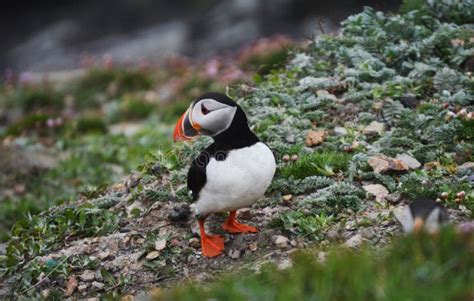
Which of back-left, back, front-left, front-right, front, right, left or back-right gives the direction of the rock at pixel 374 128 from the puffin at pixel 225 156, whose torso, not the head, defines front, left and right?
left

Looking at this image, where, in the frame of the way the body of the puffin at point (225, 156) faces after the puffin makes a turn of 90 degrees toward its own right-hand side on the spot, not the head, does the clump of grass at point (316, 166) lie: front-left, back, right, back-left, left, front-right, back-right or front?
back

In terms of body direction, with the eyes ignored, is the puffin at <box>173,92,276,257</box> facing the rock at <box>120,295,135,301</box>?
no

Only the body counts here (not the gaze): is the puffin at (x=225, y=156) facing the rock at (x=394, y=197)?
no

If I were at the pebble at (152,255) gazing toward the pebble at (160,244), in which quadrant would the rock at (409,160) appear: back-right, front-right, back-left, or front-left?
front-right

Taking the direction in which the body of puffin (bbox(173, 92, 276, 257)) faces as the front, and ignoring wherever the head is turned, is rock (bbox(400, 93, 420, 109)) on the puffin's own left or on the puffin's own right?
on the puffin's own left

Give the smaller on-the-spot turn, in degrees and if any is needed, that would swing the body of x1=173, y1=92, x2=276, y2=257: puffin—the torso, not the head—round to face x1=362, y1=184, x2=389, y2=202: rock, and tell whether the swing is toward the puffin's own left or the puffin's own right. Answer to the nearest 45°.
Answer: approximately 90° to the puffin's own left

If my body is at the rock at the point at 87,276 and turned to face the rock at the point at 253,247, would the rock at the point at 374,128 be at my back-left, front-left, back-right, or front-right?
front-left
